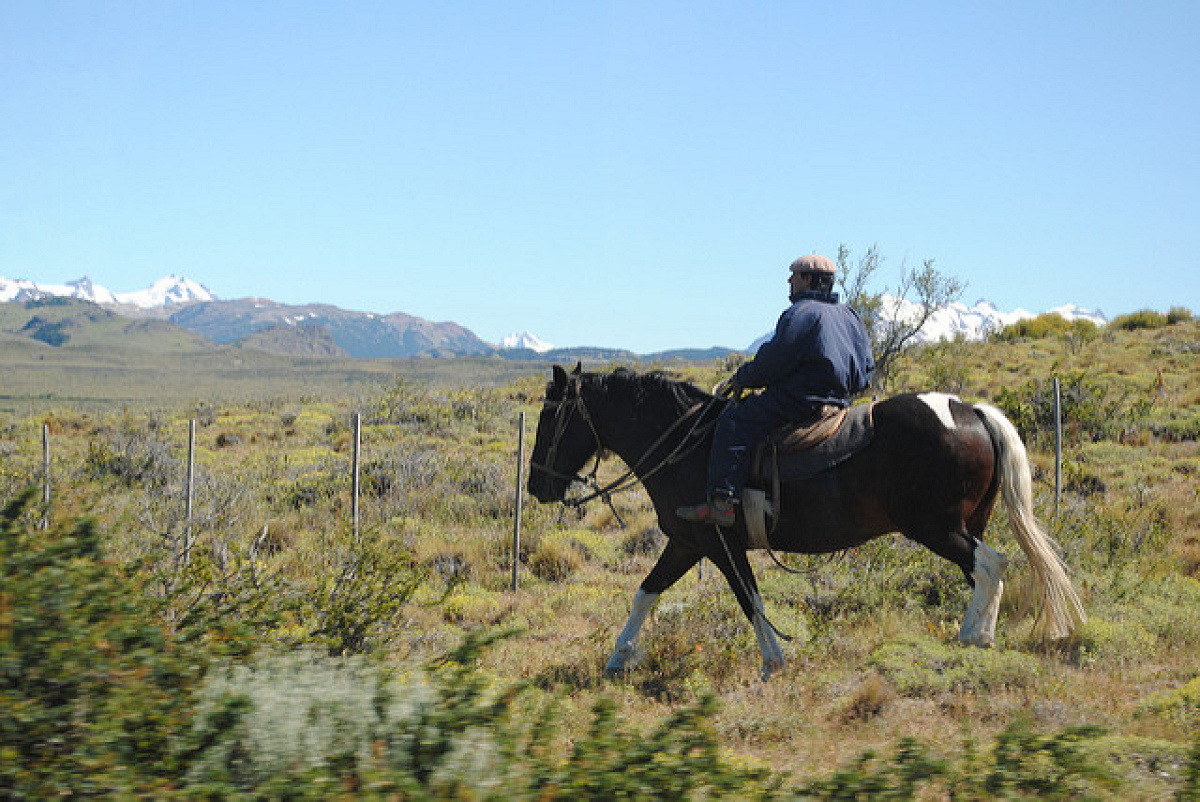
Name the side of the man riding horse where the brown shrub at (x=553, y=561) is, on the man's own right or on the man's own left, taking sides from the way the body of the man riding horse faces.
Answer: on the man's own right

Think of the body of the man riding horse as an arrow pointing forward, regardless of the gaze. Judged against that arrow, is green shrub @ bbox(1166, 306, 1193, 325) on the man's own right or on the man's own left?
on the man's own right

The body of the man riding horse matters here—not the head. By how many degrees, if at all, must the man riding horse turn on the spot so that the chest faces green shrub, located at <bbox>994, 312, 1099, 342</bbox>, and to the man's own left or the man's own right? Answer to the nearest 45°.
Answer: approximately 90° to the man's own right

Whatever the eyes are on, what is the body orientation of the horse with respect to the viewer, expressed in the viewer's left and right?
facing to the left of the viewer

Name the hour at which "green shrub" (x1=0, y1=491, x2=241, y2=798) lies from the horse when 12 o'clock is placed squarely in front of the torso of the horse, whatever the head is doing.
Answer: The green shrub is roughly at 10 o'clock from the horse.

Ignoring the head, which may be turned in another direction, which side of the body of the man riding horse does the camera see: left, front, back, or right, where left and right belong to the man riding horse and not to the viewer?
left
